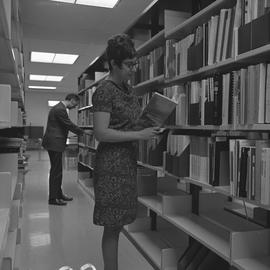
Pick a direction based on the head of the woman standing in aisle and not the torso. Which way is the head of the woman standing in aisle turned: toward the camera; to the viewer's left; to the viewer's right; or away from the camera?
to the viewer's right

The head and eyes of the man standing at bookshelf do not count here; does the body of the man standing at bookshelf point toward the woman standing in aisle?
no

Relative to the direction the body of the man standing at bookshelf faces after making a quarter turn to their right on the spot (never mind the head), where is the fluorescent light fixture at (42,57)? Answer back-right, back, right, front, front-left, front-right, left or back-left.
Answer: back

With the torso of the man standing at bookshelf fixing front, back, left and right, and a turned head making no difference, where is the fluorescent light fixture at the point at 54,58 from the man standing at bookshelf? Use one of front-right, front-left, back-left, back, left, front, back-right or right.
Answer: left
